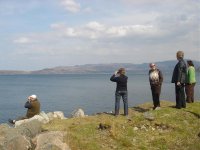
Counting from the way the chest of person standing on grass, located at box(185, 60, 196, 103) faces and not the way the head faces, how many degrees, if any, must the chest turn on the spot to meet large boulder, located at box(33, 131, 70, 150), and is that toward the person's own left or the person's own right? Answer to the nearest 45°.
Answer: approximately 90° to the person's own left

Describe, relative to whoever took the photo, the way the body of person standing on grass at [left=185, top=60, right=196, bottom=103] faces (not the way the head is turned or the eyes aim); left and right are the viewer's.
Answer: facing away from the viewer and to the left of the viewer

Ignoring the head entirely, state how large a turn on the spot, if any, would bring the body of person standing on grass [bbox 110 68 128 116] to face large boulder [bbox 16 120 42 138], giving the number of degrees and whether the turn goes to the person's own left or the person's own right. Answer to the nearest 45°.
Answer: approximately 90° to the person's own left

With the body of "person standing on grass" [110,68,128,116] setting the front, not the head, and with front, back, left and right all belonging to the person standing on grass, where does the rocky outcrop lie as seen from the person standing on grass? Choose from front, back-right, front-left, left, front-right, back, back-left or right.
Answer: left

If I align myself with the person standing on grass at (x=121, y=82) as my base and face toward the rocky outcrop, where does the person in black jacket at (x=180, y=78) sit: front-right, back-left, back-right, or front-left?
back-left

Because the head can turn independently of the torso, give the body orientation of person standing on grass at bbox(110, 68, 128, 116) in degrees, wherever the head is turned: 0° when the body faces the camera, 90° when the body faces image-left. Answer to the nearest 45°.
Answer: approximately 135°

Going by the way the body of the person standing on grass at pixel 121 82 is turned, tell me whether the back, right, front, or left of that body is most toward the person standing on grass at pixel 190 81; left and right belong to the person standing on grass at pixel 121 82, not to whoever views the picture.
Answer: right

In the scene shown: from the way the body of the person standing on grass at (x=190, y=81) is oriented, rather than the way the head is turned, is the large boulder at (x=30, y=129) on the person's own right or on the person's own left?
on the person's own left

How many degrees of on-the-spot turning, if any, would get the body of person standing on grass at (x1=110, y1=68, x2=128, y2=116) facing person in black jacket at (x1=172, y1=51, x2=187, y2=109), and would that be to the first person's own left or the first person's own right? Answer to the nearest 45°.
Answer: approximately 135° to the first person's own right
